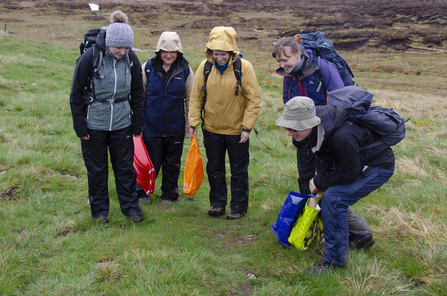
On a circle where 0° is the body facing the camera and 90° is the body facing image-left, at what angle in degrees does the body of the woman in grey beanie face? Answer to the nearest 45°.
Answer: approximately 0°

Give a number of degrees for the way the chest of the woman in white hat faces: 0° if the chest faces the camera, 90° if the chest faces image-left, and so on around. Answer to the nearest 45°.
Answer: approximately 0°

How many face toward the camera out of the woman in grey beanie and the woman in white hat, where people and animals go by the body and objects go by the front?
2

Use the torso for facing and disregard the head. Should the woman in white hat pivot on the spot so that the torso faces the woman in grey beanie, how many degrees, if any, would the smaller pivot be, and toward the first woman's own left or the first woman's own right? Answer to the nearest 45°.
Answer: approximately 45° to the first woman's own right

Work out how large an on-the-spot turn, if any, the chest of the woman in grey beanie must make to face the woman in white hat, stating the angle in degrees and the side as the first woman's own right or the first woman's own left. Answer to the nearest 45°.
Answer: approximately 135° to the first woman's own left
